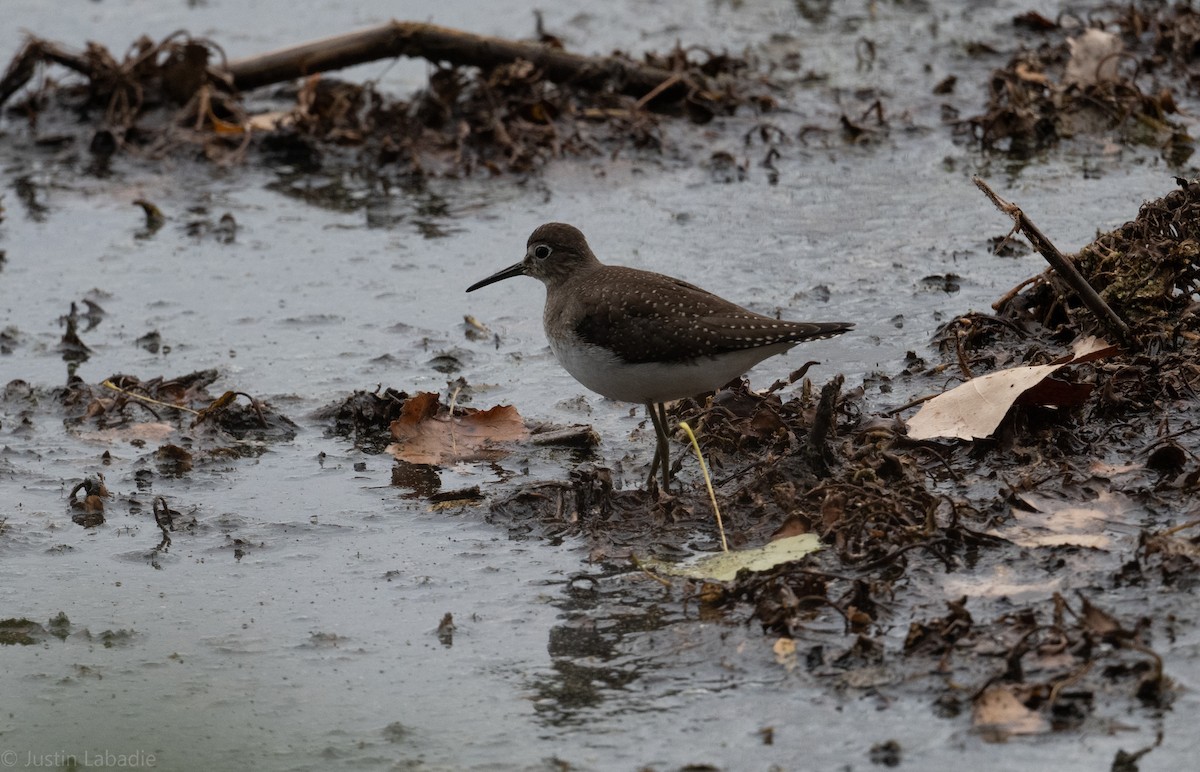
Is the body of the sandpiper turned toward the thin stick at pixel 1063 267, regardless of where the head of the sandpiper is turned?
no

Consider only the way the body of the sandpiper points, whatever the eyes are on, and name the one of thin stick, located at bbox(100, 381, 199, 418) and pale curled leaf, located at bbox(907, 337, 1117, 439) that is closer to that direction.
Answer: the thin stick

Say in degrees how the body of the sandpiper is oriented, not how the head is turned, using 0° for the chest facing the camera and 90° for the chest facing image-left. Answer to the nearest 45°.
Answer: approximately 90°

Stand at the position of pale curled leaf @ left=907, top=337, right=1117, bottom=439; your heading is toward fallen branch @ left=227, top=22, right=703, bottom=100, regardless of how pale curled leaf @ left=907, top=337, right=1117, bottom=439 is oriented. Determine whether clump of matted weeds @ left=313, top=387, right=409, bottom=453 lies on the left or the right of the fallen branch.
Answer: left

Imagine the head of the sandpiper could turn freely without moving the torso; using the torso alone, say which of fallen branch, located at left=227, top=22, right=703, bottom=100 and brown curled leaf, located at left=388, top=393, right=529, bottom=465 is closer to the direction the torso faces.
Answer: the brown curled leaf

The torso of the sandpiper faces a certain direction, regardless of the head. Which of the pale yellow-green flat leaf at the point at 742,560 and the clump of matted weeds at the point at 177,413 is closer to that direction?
the clump of matted weeds

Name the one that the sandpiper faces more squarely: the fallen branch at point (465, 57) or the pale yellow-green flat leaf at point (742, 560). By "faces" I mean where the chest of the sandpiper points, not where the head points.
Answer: the fallen branch

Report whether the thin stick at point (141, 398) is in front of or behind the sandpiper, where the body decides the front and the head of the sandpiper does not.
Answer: in front

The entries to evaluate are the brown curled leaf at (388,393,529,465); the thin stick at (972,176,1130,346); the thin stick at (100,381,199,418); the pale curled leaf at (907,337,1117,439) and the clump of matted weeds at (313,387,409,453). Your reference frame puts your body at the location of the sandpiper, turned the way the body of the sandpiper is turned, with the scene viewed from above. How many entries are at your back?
2

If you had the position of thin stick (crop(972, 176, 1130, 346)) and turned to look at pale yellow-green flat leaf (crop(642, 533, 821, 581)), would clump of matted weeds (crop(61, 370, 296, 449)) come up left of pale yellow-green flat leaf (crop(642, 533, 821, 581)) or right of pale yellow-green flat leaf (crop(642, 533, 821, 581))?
right

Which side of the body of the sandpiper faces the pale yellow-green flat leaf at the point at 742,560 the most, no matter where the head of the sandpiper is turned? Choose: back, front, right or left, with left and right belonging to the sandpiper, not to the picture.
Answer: left

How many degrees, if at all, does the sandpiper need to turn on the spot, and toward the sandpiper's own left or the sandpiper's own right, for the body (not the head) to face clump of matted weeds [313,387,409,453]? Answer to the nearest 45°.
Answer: approximately 45° to the sandpiper's own right

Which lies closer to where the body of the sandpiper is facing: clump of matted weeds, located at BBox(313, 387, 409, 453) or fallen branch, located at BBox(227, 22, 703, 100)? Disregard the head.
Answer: the clump of matted weeds

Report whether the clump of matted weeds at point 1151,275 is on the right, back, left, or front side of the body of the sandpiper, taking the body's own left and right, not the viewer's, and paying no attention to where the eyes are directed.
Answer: back

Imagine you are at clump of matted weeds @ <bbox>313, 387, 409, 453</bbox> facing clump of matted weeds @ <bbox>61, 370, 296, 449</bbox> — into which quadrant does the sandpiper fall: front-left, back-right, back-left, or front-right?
back-left

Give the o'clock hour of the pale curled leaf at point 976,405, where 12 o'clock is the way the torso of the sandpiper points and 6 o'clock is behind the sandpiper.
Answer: The pale curled leaf is roughly at 6 o'clock from the sandpiper.

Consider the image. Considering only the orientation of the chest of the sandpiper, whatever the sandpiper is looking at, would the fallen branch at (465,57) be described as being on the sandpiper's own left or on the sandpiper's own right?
on the sandpiper's own right

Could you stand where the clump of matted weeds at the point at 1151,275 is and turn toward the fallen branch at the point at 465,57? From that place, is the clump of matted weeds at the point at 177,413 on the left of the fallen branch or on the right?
left
